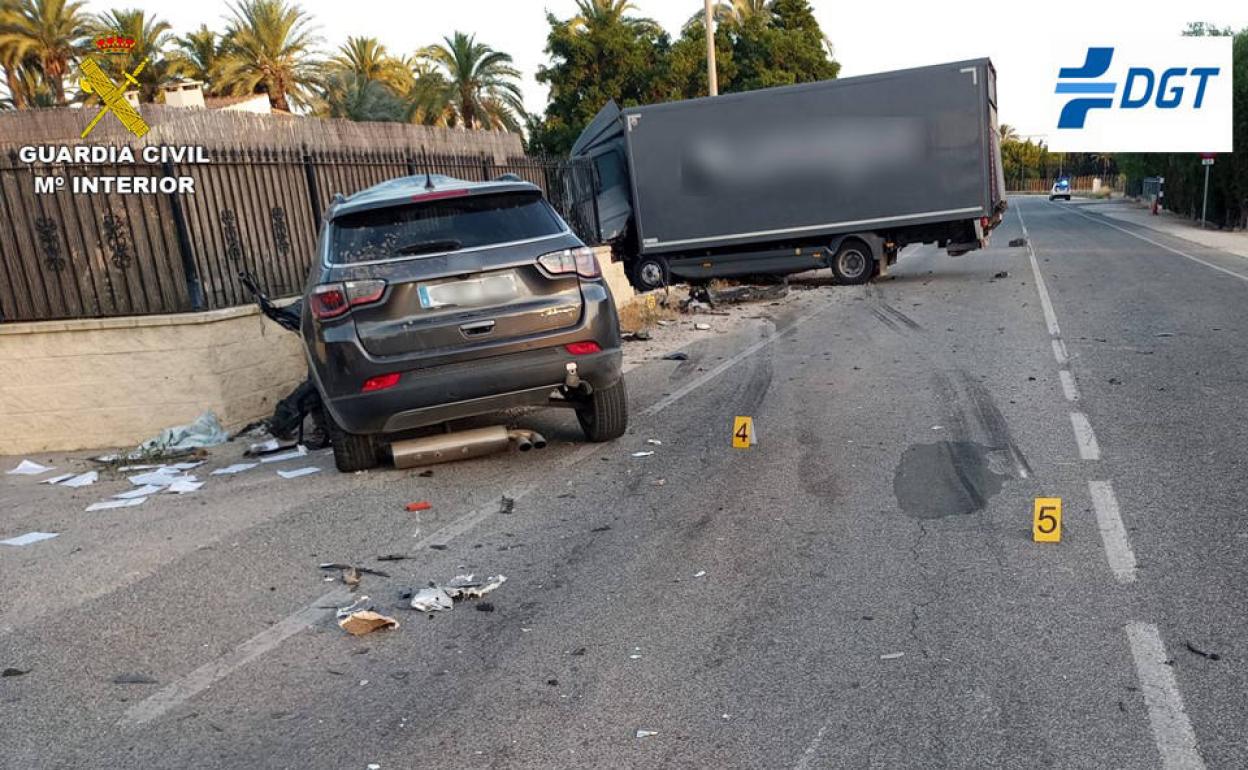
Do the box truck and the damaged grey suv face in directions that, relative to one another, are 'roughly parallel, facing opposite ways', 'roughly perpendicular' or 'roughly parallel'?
roughly perpendicular

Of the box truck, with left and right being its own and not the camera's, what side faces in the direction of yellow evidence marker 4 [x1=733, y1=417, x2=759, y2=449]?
left

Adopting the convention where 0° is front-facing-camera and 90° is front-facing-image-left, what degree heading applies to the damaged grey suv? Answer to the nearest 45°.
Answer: approximately 180°

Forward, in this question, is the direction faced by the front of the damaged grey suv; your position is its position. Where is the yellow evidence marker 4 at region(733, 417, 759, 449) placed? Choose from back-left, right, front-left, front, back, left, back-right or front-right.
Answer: right

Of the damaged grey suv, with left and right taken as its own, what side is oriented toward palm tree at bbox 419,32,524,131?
front

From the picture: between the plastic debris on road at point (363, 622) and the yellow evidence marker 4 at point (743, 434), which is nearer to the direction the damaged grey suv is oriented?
the yellow evidence marker 4

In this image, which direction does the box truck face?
to the viewer's left

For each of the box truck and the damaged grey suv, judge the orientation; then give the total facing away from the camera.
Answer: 1

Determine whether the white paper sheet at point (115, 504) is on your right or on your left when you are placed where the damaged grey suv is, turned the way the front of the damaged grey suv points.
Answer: on your left

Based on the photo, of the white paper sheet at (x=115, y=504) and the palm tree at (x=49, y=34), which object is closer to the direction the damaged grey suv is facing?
the palm tree

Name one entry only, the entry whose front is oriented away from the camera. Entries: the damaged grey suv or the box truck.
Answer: the damaged grey suv
